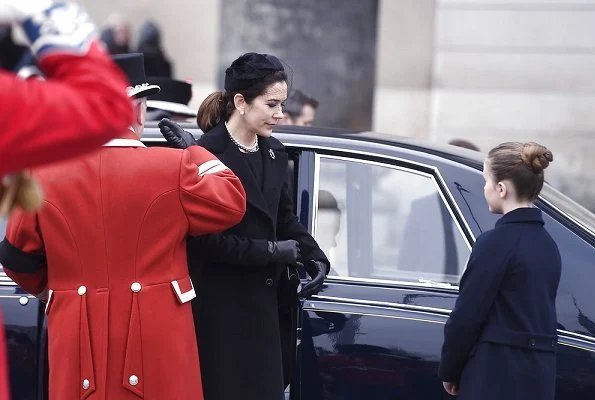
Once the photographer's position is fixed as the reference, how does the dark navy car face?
facing to the left of the viewer

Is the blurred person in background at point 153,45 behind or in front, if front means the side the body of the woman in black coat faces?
behind

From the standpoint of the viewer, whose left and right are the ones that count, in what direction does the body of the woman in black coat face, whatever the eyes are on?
facing the viewer and to the right of the viewer

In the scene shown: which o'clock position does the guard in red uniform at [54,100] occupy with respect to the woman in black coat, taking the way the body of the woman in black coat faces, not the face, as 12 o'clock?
The guard in red uniform is roughly at 2 o'clock from the woman in black coat.

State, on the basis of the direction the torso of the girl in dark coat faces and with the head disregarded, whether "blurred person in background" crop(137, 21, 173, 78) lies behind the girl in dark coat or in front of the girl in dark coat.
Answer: in front

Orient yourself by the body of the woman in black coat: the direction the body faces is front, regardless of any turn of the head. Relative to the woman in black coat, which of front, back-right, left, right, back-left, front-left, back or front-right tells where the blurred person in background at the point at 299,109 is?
back-left

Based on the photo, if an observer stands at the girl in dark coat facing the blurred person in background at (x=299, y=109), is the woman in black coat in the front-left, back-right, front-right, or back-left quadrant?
front-left

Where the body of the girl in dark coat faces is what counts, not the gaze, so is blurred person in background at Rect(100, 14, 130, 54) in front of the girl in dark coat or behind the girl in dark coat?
in front

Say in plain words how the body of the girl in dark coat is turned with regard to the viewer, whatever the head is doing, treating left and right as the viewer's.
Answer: facing away from the viewer and to the left of the viewer
